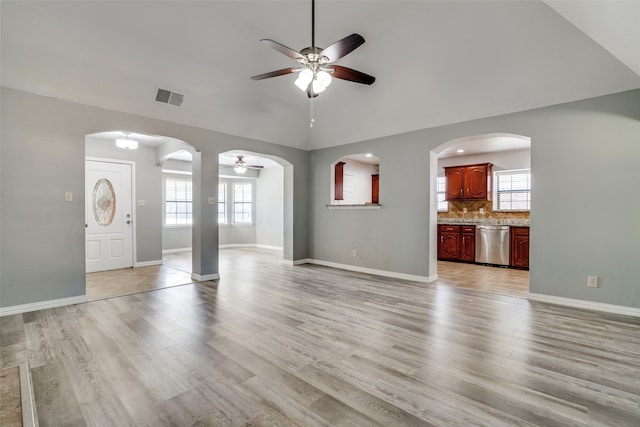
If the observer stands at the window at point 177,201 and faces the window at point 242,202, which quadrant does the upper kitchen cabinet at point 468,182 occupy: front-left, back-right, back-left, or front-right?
front-right

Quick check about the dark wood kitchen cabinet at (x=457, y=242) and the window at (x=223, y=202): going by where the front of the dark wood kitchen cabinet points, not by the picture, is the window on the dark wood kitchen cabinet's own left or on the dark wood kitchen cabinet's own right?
on the dark wood kitchen cabinet's own right

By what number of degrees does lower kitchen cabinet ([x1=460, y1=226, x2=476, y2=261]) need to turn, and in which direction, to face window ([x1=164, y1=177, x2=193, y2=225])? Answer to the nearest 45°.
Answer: approximately 90° to its right

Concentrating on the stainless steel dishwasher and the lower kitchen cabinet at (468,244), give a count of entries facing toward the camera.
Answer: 2

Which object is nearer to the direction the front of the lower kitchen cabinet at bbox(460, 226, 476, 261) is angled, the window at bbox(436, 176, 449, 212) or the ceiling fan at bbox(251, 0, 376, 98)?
the ceiling fan

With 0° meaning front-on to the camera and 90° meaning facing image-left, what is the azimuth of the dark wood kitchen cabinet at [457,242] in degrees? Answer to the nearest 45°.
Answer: approximately 0°

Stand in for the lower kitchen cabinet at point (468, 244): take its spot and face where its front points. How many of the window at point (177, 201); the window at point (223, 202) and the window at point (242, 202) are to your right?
3

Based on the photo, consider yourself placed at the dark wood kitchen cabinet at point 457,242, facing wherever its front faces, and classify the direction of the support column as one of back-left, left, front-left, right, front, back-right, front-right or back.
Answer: front-right

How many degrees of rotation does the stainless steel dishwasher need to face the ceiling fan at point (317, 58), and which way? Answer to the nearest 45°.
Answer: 0° — it already faces it

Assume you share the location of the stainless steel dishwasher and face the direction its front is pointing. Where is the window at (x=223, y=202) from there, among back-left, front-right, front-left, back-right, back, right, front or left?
right

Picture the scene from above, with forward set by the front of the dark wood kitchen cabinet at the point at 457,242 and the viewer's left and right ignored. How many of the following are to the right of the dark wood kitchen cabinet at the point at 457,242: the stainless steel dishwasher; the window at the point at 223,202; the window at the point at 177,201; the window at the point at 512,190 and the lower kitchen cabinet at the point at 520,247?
2

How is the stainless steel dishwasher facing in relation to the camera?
toward the camera

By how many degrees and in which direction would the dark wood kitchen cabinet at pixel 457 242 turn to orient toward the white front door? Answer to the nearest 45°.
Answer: approximately 45° to its right

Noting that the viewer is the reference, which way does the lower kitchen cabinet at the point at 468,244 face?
facing the viewer

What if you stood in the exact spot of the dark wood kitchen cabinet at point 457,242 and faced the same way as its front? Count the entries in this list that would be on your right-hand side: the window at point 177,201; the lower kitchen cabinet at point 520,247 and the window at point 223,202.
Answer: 2
